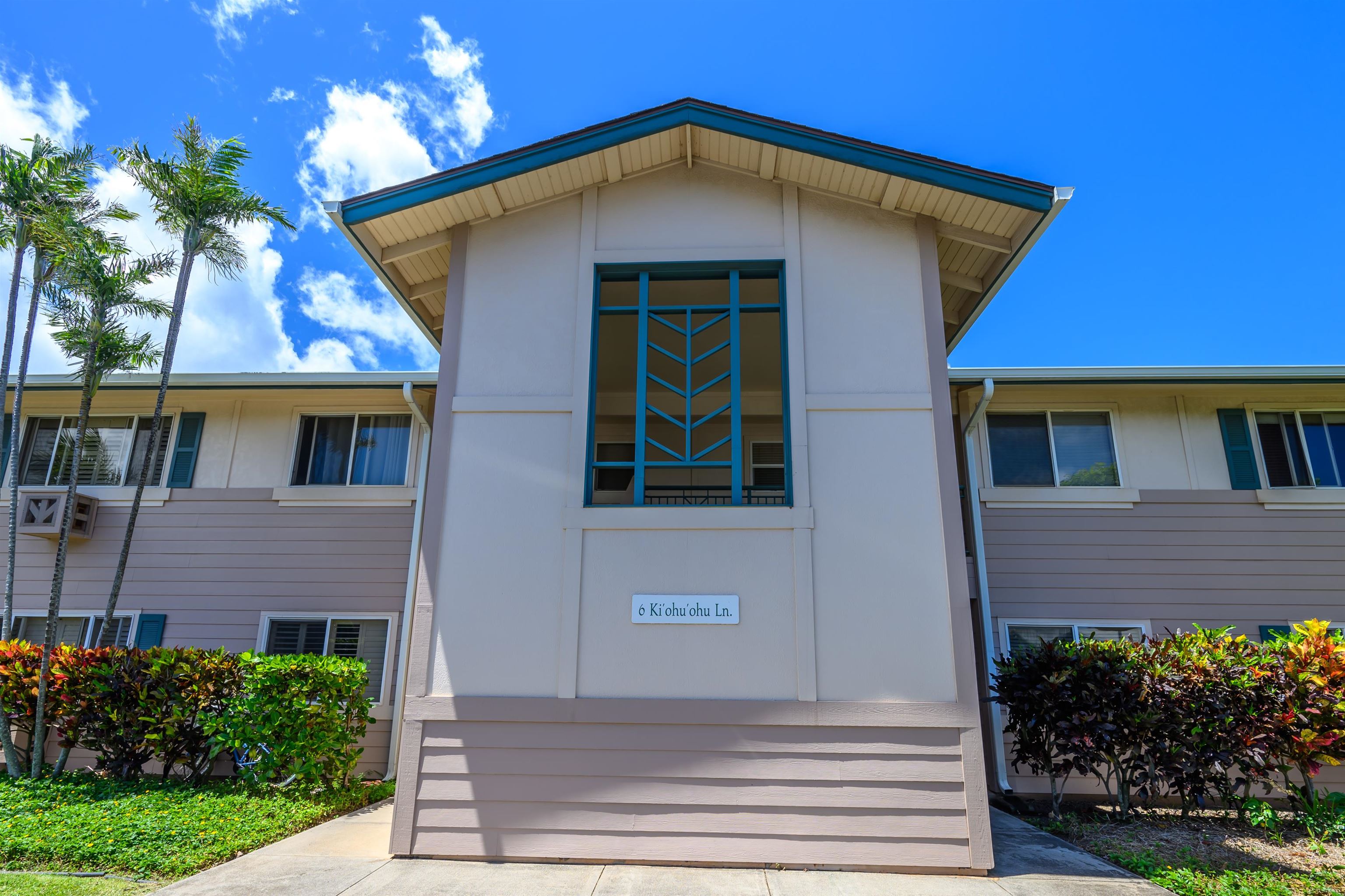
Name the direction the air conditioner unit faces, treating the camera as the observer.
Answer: facing the viewer

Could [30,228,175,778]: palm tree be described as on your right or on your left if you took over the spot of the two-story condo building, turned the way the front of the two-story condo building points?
on your right

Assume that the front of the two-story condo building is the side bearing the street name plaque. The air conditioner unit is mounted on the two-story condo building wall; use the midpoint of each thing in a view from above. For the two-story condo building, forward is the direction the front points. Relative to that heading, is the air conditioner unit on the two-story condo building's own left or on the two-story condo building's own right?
on the two-story condo building's own right

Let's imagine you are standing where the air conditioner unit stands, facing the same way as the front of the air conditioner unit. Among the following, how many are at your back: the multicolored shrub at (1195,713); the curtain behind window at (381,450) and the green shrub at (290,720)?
0

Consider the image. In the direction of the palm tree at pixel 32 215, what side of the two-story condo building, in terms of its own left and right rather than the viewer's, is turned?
right

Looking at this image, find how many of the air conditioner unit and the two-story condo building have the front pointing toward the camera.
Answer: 2

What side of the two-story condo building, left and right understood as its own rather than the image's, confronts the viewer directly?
front

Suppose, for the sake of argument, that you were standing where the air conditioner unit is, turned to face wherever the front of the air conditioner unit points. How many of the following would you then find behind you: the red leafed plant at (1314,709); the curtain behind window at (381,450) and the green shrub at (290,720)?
0

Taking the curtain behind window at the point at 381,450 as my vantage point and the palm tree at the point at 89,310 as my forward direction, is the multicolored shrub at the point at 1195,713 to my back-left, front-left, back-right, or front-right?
back-left
